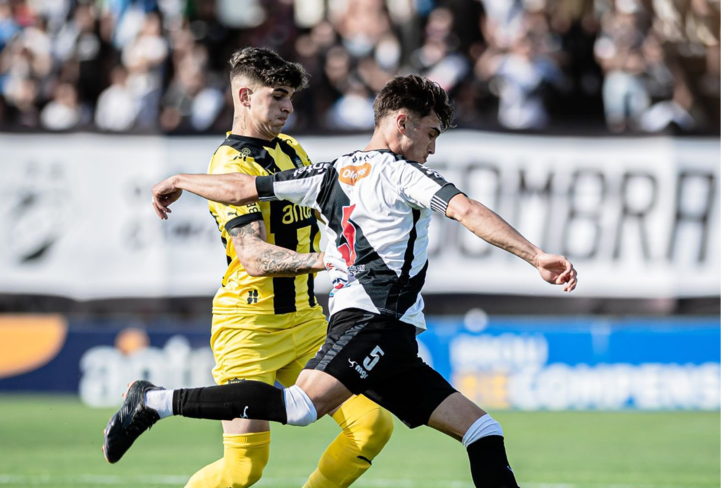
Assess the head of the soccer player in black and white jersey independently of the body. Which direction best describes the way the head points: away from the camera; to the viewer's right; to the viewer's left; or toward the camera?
to the viewer's right

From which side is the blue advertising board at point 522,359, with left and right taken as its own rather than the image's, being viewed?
front

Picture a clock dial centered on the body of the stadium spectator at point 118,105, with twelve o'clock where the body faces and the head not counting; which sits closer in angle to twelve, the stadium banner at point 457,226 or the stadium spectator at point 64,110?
the stadium banner

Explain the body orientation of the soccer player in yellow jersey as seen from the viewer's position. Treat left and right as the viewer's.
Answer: facing the viewer and to the right of the viewer

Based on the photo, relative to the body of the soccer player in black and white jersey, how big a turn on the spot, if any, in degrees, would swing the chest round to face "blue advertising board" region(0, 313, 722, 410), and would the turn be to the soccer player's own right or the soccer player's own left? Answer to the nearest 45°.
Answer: approximately 45° to the soccer player's own left

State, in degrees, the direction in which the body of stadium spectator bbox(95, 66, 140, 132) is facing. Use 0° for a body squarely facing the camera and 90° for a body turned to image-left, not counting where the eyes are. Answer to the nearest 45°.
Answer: approximately 0°

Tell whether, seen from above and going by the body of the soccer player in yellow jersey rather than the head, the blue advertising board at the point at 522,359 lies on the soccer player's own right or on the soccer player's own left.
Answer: on the soccer player's own left
